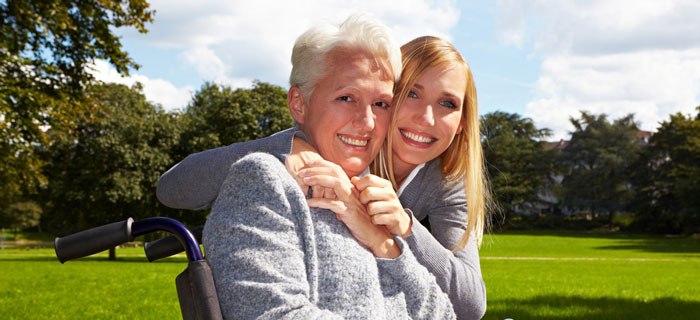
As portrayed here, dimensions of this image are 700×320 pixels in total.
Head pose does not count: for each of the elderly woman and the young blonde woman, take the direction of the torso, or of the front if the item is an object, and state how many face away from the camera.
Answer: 0

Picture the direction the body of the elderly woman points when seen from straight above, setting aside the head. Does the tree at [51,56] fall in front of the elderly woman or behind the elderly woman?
behind

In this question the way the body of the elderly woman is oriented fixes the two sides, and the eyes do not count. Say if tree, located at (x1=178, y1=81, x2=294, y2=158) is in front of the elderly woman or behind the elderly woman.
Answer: behind

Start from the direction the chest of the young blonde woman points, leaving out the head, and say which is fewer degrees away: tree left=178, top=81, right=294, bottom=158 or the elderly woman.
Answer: the elderly woman

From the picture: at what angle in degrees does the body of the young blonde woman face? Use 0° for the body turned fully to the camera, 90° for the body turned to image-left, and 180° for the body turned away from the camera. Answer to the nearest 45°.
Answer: approximately 45°

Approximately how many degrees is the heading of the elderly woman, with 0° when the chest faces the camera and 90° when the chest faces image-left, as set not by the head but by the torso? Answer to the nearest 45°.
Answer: approximately 315°

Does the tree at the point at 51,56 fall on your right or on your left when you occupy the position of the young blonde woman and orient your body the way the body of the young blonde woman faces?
on your right

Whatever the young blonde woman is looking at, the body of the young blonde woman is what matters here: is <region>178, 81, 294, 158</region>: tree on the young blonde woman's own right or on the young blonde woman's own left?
on the young blonde woman's own right
